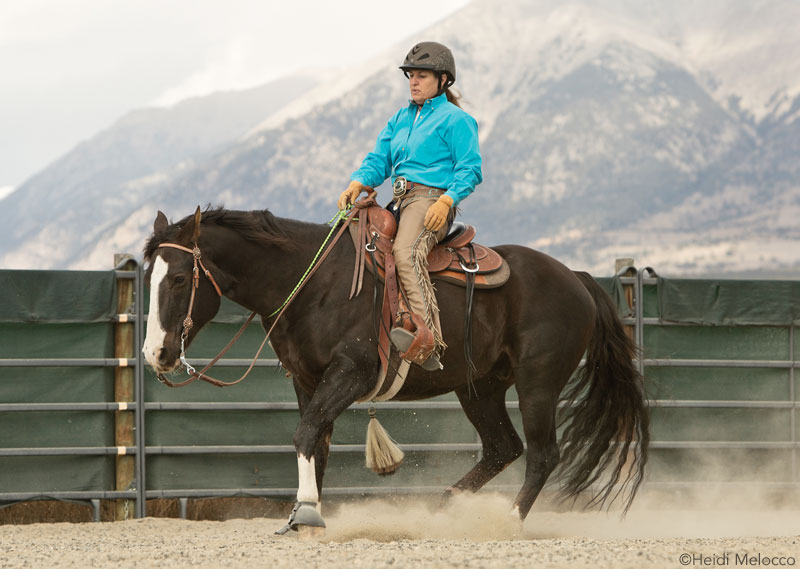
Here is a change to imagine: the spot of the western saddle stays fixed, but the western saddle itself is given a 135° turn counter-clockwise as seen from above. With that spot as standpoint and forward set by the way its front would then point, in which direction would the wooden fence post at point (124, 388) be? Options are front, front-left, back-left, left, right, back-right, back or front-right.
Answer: back

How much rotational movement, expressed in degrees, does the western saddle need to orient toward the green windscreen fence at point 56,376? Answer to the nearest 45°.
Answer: approximately 45° to its right

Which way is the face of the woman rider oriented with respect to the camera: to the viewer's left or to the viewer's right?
to the viewer's left

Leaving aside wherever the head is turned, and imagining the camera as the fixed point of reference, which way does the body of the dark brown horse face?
to the viewer's left

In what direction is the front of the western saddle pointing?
to the viewer's left

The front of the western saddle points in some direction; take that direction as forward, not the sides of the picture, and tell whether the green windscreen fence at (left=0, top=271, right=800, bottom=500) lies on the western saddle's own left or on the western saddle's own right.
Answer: on the western saddle's own right

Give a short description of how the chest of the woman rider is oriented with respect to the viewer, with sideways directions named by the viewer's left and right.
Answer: facing the viewer and to the left of the viewer

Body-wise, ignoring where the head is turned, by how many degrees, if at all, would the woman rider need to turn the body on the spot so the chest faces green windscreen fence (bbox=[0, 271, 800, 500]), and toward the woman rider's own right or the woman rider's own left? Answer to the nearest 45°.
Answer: approximately 90° to the woman rider's own right

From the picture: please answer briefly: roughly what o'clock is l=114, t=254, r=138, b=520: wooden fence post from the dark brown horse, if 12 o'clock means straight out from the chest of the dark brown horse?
The wooden fence post is roughly at 1 o'clock from the dark brown horse.
